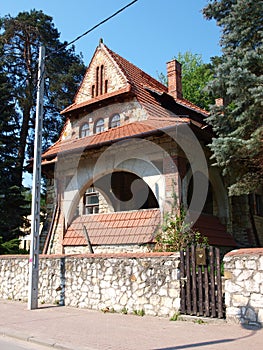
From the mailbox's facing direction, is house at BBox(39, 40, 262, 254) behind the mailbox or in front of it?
behind

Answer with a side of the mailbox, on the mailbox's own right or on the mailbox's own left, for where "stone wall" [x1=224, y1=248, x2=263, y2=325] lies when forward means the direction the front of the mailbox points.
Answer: on the mailbox's own left

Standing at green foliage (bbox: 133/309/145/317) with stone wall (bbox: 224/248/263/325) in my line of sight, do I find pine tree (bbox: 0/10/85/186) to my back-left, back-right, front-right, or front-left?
back-left

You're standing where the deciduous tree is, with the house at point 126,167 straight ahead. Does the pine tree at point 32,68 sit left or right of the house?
right

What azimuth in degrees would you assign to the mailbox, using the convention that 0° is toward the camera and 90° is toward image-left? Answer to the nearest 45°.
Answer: approximately 0°

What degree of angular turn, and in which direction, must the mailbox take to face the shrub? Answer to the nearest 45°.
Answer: approximately 180°

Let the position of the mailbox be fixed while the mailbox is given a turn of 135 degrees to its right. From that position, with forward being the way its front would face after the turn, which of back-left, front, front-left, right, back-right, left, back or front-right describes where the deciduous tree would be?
front-right

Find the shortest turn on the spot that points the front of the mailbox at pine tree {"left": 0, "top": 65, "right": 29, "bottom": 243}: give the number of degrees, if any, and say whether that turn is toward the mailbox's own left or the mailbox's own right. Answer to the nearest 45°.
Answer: approximately 135° to the mailbox's own right

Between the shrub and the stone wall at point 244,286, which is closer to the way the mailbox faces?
the stone wall
